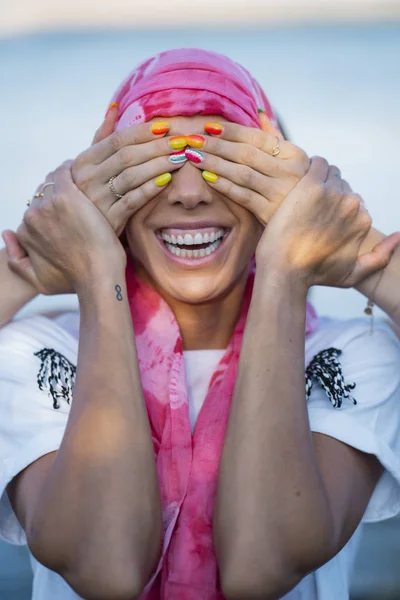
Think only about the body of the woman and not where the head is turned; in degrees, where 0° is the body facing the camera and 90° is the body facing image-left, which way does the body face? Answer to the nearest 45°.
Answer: approximately 0°
